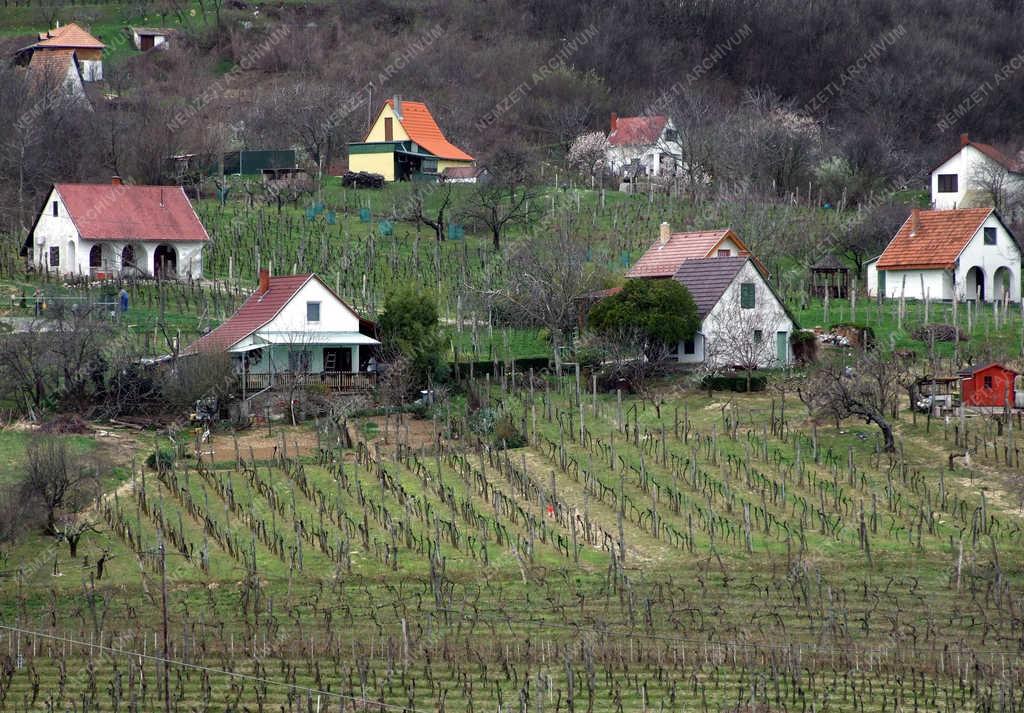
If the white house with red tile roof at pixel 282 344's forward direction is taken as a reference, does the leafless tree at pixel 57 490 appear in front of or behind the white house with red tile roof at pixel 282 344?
in front

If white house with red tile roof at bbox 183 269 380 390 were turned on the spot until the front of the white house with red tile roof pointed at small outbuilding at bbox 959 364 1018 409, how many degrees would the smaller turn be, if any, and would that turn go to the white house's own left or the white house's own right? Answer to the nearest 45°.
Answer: approximately 45° to the white house's own left

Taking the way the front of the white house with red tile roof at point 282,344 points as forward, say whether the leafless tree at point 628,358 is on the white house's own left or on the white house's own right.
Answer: on the white house's own left

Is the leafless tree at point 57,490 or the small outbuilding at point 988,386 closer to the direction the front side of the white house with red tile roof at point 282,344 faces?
the leafless tree

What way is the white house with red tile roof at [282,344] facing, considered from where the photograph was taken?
facing the viewer

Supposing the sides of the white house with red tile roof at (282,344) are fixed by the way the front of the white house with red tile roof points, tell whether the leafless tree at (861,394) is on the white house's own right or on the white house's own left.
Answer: on the white house's own left
